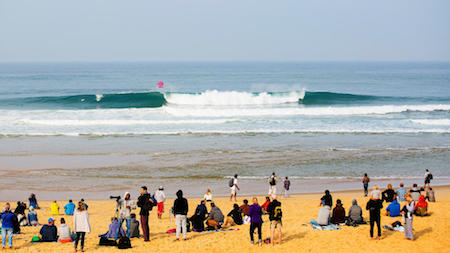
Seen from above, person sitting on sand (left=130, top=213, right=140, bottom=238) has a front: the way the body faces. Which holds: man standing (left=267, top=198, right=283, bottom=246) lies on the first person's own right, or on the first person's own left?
on the first person's own right

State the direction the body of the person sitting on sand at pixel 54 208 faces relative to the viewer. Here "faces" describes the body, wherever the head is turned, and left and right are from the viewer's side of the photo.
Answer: facing away from the viewer

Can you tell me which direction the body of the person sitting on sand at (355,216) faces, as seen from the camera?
away from the camera

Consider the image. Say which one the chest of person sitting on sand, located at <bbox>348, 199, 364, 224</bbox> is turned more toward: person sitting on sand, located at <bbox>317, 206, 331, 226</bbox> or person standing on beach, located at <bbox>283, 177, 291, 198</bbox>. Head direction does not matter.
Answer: the person standing on beach

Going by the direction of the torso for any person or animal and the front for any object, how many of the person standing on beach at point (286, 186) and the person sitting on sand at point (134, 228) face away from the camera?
2

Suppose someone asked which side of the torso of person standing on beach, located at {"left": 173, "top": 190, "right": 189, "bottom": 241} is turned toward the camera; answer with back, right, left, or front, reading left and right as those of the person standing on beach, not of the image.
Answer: back

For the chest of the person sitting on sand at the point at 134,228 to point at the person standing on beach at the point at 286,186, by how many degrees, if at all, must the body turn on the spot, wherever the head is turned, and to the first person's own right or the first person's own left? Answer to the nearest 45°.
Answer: approximately 45° to the first person's own right

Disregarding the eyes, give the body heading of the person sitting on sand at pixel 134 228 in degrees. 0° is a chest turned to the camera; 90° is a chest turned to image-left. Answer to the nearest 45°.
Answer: approximately 180°

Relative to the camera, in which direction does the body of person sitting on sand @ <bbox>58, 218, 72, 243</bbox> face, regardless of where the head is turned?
away from the camera

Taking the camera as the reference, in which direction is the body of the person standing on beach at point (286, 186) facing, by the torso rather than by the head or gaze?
away from the camera

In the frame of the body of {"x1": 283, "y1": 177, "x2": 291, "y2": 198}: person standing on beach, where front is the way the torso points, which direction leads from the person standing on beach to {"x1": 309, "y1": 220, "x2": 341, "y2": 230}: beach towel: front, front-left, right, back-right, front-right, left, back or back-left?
back

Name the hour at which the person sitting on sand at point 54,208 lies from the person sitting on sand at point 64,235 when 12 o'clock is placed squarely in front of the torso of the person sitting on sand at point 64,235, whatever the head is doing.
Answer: the person sitting on sand at point 54,208 is roughly at 12 o'clock from the person sitting on sand at point 64,235.

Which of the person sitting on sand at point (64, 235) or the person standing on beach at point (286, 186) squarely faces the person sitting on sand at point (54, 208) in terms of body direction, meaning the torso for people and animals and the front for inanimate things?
the person sitting on sand at point (64, 235)
